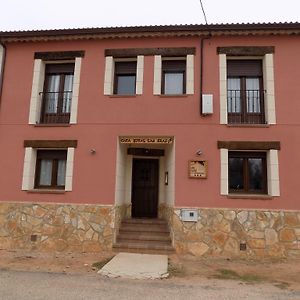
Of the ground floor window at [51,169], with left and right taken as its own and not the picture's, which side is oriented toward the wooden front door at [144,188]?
left

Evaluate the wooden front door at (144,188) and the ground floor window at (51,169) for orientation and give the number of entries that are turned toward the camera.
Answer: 2

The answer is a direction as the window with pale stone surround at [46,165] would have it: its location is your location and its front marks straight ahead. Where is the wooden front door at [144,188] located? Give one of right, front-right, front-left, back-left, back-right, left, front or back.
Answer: left

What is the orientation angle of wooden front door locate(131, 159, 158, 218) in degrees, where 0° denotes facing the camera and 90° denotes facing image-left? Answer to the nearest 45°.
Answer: approximately 0°

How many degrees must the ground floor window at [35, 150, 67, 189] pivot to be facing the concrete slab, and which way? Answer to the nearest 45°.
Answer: approximately 45° to its left

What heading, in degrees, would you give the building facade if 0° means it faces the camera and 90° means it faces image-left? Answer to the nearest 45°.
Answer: approximately 0°
